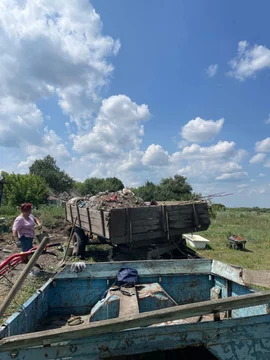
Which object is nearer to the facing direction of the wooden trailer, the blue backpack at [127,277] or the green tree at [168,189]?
the blue backpack

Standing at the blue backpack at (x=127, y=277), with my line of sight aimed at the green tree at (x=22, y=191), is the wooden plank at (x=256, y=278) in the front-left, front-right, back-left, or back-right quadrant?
back-right

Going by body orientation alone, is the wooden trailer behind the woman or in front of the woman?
in front

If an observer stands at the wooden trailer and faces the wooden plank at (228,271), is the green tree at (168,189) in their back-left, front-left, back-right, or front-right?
back-left

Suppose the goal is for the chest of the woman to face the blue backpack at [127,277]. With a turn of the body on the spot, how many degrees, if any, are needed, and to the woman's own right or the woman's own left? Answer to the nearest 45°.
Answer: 0° — they already face it

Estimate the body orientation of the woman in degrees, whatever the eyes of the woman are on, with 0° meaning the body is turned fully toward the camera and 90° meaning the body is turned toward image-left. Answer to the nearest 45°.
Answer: approximately 315°

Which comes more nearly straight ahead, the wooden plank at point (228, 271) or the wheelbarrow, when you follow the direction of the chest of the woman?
the wooden plank
